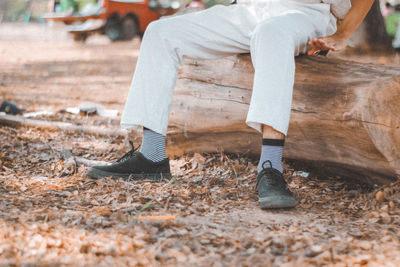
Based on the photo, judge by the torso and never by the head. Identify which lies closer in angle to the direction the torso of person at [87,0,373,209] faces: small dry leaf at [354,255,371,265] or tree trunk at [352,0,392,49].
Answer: the small dry leaf

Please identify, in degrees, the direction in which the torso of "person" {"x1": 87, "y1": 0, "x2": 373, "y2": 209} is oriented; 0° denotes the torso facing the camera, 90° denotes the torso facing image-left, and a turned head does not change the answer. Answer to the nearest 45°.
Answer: approximately 45°

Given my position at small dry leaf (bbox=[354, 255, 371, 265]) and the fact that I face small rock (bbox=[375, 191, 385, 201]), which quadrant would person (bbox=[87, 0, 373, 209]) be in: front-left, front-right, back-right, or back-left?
front-left

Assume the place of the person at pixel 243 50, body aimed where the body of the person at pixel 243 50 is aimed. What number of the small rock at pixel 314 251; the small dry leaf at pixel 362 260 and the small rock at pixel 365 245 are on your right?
0

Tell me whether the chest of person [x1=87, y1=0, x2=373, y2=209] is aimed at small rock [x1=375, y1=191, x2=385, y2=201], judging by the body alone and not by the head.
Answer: no

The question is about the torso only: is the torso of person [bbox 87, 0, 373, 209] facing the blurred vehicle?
no

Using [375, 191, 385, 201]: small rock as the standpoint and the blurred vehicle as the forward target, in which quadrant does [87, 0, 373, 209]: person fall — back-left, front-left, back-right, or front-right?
front-left

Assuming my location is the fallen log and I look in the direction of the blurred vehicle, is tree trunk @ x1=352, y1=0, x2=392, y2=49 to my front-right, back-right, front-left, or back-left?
front-right

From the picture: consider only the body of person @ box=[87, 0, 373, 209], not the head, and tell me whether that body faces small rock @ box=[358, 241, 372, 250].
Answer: no

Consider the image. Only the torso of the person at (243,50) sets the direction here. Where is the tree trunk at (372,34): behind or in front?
behind

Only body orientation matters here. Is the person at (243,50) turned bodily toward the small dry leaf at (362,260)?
no

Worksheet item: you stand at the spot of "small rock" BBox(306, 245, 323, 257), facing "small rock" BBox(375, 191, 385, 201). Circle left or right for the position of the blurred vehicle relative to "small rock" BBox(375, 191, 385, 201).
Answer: left

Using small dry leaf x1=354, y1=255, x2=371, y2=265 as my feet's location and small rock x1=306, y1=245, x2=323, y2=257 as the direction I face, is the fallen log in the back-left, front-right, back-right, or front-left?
front-right
